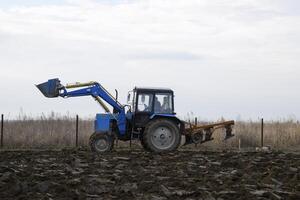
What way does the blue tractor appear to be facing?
to the viewer's left

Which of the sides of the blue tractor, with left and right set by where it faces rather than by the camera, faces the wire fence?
right
